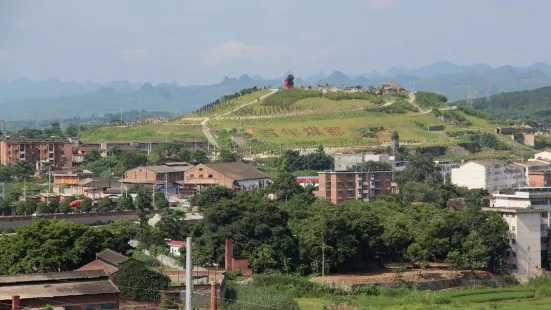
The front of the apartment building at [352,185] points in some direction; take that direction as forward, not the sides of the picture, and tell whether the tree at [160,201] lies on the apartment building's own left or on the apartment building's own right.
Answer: on the apartment building's own right

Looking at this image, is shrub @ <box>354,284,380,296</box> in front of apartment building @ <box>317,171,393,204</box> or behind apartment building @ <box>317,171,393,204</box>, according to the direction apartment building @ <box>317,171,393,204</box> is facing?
in front

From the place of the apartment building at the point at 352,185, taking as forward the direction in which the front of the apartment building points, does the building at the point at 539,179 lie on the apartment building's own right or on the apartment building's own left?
on the apartment building's own left

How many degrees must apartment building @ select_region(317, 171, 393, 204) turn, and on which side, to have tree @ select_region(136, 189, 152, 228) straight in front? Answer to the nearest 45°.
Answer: approximately 90° to its right

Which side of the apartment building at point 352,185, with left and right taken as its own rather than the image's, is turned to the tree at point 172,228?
right

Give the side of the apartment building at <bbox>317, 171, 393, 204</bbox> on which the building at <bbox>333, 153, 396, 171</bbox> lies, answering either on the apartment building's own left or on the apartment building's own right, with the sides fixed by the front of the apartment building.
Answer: on the apartment building's own left

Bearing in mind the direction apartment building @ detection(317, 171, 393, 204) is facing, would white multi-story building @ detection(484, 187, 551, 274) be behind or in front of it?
in front

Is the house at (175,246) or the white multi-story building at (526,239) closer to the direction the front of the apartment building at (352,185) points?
the white multi-story building

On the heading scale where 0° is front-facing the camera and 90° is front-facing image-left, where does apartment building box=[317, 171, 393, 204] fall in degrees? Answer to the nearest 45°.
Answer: approximately 315°

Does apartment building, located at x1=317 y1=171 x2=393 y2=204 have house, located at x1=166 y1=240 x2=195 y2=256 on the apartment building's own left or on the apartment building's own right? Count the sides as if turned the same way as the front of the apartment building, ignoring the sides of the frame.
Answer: on the apartment building's own right

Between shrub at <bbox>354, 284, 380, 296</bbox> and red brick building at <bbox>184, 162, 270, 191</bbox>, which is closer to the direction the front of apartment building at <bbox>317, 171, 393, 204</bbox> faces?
the shrub
